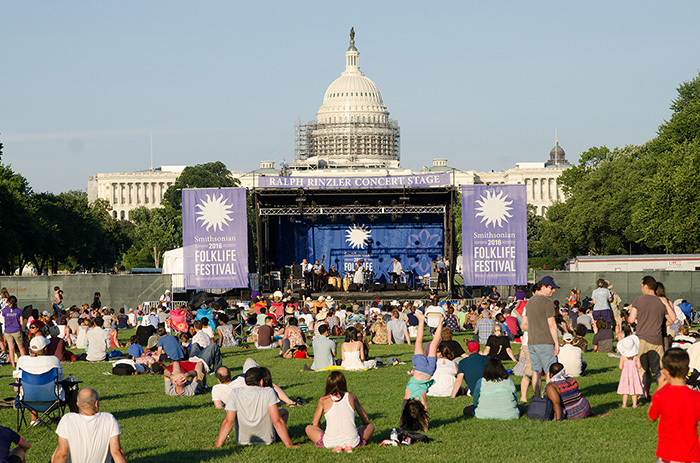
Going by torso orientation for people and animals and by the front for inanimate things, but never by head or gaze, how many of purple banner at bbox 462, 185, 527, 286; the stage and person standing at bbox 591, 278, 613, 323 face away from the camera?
1

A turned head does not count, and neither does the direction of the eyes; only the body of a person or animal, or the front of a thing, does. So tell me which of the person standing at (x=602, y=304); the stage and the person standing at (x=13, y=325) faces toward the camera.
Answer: the stage

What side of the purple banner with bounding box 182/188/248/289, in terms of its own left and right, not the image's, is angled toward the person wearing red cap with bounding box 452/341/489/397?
front

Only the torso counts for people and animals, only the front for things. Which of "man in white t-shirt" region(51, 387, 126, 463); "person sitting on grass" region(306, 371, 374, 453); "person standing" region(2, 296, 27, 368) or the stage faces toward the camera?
the stage

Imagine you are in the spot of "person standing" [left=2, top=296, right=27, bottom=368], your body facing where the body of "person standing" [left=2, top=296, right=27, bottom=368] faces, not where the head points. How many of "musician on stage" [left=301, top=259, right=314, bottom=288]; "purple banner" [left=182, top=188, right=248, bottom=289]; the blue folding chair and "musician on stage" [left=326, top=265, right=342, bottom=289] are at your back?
1

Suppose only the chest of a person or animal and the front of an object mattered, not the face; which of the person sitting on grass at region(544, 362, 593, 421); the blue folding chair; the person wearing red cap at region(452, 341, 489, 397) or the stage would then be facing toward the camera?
the stage

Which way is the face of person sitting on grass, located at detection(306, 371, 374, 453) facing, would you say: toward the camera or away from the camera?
away from the camera

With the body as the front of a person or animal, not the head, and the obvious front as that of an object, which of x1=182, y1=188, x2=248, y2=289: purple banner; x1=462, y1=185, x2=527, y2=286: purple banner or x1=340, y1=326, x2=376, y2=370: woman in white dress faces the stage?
the woman in white dress

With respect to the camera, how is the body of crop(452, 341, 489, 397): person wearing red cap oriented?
away from the camera

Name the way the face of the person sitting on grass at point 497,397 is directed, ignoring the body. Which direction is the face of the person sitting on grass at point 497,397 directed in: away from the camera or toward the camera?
away from the camera

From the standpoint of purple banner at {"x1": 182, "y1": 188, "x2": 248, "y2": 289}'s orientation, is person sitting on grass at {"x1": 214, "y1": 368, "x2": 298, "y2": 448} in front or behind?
in front

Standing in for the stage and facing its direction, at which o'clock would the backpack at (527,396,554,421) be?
The backpack is roughly at 12 o'clock from the stage.

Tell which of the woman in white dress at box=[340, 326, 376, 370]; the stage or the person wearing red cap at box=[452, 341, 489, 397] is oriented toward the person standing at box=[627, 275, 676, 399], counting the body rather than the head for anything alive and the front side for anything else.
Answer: the stage

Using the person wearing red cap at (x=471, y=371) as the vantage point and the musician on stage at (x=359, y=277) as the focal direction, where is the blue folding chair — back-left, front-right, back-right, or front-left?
back-left

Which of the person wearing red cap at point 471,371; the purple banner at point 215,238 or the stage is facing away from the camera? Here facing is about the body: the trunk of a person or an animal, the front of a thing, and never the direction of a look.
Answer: the person wearing red cap

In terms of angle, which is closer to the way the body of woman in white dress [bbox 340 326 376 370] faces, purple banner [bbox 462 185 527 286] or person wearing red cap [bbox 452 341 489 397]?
the purple banner

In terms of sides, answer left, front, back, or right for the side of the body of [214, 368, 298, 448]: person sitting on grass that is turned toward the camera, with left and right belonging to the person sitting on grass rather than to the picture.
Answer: back

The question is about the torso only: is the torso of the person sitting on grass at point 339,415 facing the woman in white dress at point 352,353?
yes
